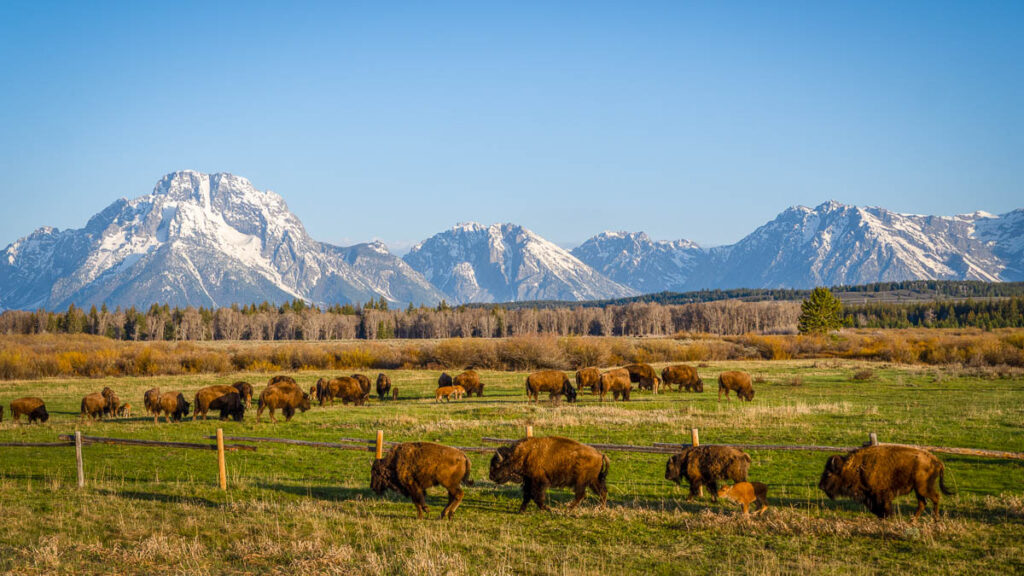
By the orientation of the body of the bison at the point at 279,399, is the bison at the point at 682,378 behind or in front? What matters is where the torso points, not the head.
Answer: in front

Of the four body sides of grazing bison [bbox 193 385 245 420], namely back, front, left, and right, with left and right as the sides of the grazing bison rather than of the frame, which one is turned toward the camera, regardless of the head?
right

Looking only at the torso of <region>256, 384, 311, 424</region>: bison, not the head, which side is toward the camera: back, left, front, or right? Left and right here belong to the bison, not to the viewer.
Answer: right

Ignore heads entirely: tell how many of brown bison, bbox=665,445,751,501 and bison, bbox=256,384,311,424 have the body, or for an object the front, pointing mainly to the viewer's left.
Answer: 1

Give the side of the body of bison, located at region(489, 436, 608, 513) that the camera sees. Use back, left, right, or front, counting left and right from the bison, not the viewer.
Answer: left

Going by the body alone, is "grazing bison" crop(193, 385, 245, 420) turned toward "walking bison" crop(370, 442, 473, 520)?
no

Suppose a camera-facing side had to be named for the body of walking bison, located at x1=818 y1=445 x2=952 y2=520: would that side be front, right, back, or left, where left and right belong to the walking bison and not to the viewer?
left

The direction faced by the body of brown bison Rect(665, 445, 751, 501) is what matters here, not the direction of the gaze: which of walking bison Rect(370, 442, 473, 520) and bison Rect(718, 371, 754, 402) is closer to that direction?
the walking bison

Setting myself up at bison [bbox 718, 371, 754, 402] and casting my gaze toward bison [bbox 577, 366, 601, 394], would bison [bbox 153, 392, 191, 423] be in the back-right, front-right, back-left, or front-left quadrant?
front-left

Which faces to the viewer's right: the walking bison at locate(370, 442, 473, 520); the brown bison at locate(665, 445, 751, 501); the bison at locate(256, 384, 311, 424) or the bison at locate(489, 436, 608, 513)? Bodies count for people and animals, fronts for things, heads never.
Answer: the bison at locate(256, 384, 311, 424)

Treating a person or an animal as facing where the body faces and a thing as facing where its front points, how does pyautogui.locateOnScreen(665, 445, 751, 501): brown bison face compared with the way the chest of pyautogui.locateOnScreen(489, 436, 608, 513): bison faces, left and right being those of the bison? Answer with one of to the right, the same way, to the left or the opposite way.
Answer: the same way

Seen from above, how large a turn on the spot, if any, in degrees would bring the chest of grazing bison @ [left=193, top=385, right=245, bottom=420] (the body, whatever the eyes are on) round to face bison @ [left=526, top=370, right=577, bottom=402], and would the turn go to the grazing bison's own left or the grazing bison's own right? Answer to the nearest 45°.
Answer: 0° — it already faces it

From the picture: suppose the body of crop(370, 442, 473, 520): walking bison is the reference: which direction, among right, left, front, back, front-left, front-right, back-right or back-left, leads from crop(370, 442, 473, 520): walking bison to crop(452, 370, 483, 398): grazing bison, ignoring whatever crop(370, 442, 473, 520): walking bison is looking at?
right

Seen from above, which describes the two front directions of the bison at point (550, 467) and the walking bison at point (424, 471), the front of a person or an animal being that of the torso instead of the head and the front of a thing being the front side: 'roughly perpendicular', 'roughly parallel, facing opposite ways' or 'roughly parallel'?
roughly parallel

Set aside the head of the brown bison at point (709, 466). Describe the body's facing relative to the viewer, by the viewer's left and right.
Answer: facing to the left of the viewer

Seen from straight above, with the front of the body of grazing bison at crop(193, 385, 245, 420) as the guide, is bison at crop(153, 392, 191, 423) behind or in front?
behind

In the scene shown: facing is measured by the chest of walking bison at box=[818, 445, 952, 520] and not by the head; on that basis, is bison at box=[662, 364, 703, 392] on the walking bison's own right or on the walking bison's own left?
on the walking bison's own right

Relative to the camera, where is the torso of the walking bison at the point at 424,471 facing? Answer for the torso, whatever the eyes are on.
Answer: to the viewer's left
